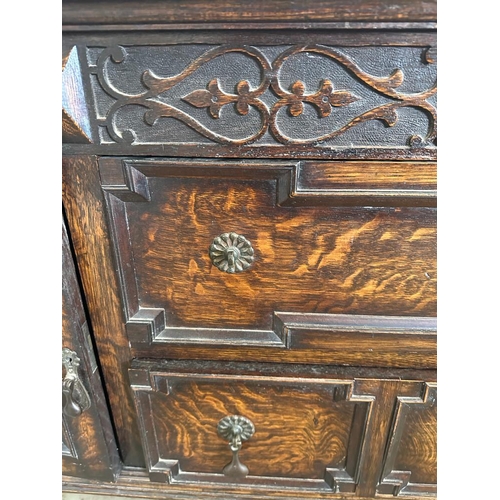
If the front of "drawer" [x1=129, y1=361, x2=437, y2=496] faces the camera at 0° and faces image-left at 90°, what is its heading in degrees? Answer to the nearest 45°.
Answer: approximately 0°
